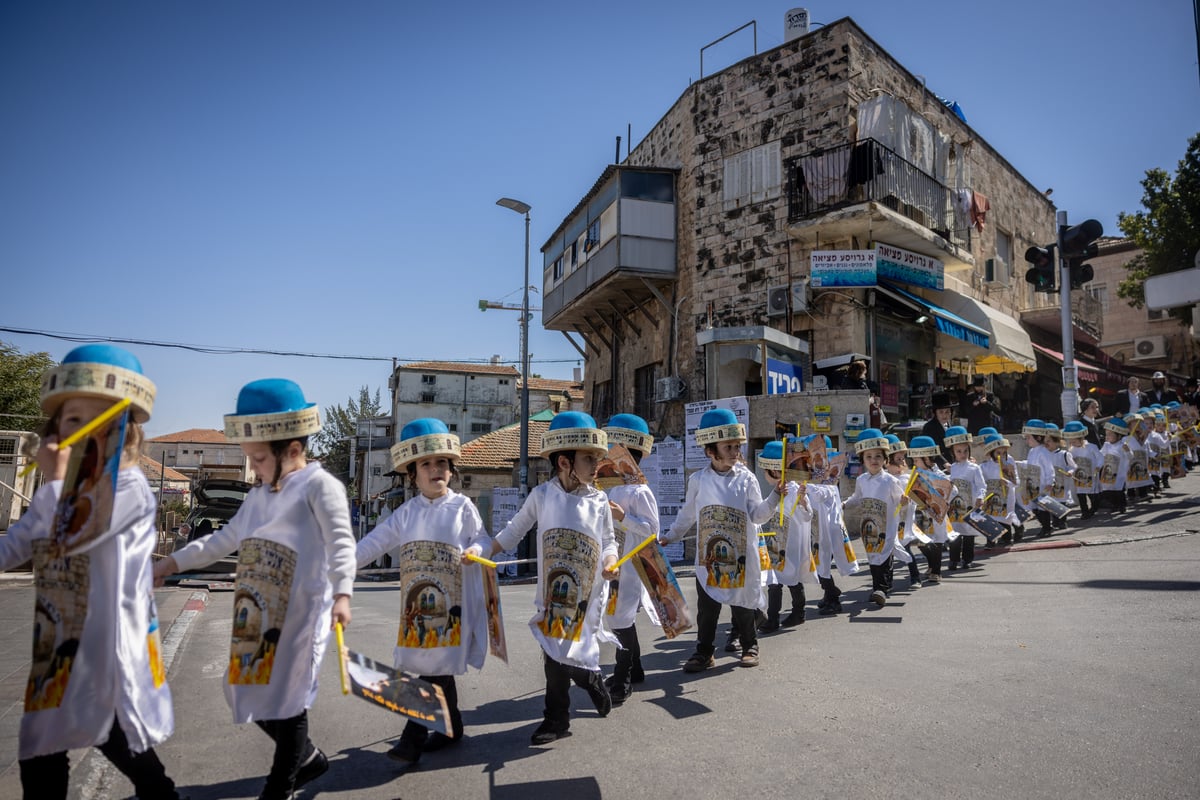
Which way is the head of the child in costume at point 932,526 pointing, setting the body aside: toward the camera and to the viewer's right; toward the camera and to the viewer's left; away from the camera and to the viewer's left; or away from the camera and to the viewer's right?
toward the camera and to the viewer's left

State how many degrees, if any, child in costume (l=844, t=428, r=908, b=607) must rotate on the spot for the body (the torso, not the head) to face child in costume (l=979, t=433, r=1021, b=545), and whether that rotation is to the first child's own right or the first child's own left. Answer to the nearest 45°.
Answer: approximately 135° to the first child's own left

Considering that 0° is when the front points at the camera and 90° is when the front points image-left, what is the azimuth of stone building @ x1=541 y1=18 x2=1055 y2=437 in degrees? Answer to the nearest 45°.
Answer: approximately 315°

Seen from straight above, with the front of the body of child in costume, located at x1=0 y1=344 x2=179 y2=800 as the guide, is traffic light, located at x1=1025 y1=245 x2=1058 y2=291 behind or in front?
behind

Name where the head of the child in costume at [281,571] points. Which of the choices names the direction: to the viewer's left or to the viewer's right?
to the viewer's left

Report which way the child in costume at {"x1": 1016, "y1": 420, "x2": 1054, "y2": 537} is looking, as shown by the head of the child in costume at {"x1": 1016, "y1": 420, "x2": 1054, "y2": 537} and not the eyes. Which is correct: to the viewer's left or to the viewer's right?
to the viewer's left

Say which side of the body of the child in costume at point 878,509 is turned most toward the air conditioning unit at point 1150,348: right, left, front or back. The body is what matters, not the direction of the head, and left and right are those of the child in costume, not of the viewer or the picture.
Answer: back

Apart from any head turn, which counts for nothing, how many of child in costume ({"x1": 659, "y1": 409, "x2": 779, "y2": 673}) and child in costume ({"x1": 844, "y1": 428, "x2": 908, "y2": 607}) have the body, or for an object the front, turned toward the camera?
2

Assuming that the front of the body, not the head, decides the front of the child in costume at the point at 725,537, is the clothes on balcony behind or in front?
behind

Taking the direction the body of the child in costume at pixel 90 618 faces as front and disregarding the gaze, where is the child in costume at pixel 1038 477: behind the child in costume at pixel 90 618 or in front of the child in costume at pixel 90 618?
behind

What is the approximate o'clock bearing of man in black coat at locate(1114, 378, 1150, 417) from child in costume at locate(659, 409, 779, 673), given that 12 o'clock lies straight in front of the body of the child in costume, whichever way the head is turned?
The man in black coat is roughly at 7 o'clock from the child in costume.

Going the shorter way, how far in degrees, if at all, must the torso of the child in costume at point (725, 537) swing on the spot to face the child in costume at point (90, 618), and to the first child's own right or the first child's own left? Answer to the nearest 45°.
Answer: approximately 45° to the first child's own right

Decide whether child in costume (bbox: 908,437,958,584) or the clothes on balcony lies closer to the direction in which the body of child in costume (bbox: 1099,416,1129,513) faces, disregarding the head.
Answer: the child in costume

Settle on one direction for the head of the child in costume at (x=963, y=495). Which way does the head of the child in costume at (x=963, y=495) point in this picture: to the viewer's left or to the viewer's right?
to the viewer's left

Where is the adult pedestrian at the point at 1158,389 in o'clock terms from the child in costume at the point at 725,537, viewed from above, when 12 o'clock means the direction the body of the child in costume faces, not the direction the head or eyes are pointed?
The adult pedestrian is roughly at 7 o'clock from the child in costume.

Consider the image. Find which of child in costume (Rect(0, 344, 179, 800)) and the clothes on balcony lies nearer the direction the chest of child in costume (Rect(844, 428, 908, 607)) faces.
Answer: the child in costume
